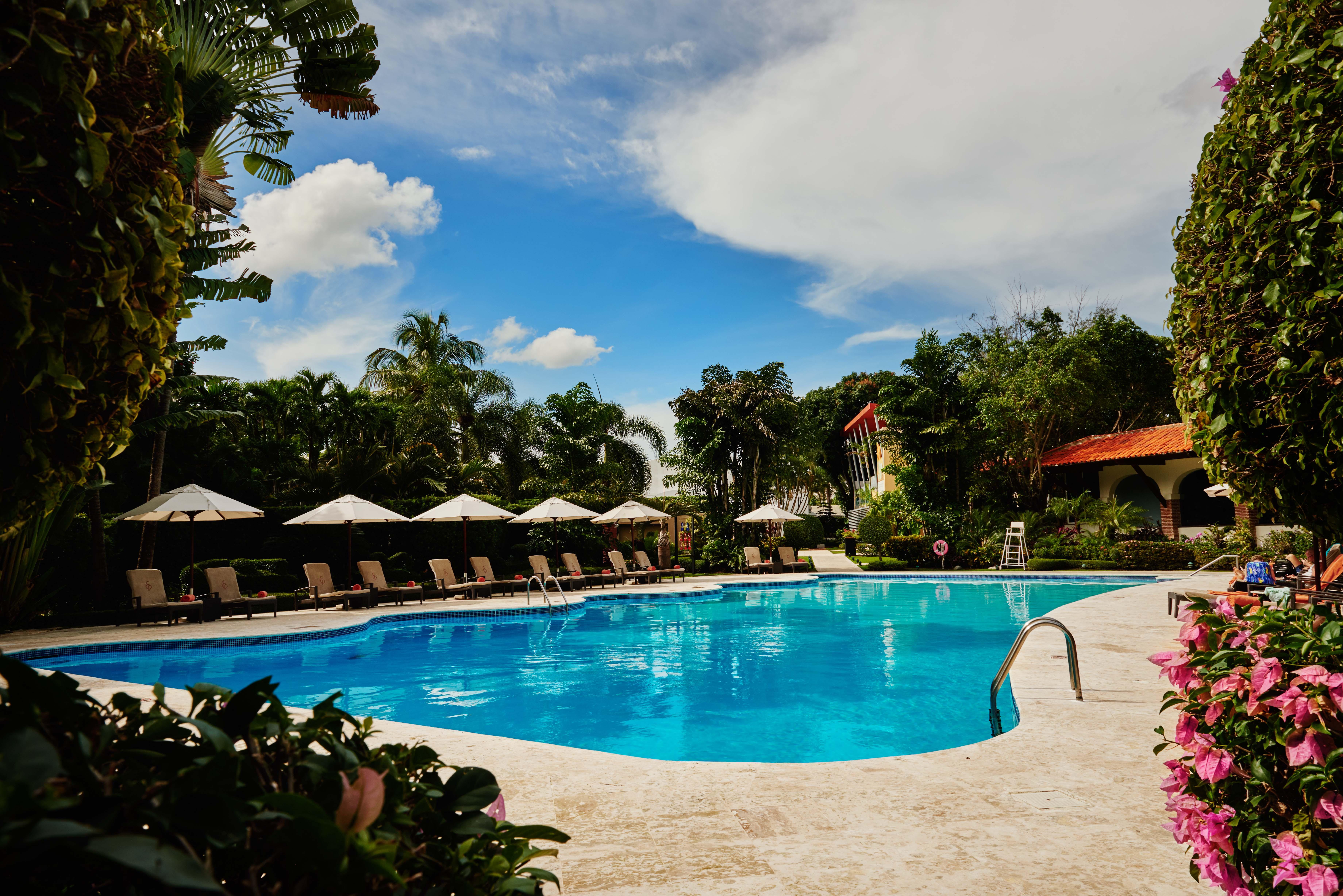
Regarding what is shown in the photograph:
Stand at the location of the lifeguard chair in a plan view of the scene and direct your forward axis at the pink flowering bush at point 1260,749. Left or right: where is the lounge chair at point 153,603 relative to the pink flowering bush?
right

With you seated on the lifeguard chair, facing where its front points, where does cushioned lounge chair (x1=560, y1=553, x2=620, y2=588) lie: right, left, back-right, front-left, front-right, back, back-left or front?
front-right

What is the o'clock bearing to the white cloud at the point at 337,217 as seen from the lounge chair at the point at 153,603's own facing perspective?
The white cloud is roughly at 8 o'clock from the lounge chair.

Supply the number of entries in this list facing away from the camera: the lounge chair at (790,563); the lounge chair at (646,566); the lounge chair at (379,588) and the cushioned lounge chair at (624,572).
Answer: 0

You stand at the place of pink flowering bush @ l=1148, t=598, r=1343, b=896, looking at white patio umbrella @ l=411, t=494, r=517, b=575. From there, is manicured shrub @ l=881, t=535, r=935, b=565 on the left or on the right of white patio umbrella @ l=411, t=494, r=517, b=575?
right

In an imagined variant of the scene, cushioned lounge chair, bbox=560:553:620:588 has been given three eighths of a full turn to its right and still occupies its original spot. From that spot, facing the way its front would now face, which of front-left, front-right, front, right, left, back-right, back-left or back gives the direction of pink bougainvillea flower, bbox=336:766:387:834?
left

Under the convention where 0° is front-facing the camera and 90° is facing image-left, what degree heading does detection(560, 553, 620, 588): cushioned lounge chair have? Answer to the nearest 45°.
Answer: approximately 315°

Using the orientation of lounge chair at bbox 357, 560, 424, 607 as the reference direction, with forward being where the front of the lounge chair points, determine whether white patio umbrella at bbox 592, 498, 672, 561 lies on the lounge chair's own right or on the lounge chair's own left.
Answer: on the lounge chair's own left

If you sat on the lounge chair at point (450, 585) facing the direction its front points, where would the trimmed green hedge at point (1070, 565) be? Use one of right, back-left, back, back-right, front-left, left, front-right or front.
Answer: front-left

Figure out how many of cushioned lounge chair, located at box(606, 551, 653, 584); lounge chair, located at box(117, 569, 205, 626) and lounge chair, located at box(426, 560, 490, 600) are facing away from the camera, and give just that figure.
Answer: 0

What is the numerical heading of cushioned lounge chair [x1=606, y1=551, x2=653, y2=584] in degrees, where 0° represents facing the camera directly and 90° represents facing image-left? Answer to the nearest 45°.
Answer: approximately 315°

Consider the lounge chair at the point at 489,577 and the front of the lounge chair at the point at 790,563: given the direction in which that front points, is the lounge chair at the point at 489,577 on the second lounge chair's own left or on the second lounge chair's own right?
on the second lounge chair's own right
